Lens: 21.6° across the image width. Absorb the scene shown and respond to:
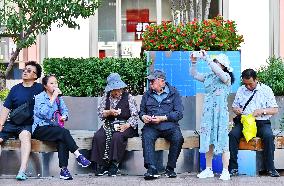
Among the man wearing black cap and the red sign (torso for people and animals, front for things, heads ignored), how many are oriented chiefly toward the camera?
2

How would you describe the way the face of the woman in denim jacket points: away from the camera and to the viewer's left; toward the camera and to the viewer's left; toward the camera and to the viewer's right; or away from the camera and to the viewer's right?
toward the camera and to the viewer's right

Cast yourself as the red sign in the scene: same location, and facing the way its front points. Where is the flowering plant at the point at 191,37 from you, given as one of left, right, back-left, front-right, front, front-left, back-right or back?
front

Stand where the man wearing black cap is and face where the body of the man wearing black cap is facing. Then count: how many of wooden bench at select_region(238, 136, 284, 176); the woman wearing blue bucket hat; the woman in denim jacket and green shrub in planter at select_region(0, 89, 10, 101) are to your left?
1

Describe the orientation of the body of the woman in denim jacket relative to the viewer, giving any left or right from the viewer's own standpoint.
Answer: facing the viewer and to the right of the viewer

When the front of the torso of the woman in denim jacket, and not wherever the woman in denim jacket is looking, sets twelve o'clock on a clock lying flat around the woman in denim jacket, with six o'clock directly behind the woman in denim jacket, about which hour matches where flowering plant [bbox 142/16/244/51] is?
The flowering plant is roughly at 9 o'clock from the woman in denim jacket.

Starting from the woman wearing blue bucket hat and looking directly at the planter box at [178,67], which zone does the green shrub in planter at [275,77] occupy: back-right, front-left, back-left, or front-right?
front-right

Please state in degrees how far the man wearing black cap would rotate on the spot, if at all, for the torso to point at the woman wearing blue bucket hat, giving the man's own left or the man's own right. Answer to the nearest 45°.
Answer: approximately 90° to the man's own right

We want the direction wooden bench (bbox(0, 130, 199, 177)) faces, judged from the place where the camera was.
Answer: facing the viewer

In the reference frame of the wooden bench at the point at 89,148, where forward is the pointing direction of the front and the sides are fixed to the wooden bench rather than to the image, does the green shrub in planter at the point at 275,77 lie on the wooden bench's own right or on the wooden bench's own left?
on the wooden bench's own left

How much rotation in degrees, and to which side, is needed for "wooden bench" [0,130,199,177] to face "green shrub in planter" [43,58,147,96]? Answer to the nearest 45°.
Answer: approximately 180°

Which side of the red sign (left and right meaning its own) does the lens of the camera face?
front
